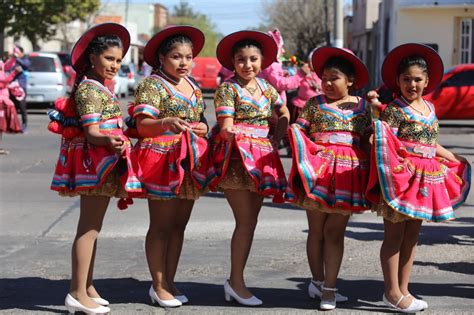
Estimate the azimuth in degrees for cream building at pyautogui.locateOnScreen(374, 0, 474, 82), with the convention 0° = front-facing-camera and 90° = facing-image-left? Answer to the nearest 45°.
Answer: approximately 0°

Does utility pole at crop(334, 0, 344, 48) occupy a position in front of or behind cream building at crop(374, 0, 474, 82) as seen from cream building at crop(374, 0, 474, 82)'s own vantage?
in front

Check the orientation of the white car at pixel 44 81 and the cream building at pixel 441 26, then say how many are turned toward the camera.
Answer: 1

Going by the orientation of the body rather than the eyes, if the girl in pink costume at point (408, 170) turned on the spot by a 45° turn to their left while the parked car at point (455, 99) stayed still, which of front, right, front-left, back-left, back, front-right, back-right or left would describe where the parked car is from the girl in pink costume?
left

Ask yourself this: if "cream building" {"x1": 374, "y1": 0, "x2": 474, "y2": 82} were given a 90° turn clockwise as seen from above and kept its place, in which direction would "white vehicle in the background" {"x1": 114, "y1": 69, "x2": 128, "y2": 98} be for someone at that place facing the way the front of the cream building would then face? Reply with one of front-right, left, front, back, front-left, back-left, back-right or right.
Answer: front

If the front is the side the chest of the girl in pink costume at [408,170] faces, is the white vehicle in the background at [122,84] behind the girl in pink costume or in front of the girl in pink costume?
behind
